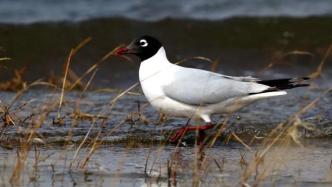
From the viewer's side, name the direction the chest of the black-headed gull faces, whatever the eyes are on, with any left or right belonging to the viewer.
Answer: facing to the left of the viewer
